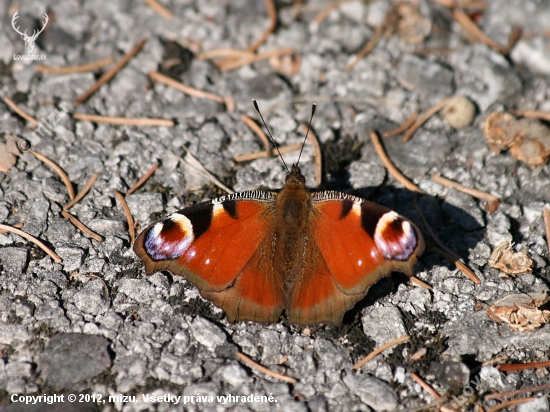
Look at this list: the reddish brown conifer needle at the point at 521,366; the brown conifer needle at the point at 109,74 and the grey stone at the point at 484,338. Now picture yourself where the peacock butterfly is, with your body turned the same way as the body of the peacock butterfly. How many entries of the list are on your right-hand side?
2

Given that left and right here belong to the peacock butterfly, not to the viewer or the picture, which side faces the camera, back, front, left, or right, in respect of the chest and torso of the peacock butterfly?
back

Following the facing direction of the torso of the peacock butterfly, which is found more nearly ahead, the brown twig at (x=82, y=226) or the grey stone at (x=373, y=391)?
the brown twig

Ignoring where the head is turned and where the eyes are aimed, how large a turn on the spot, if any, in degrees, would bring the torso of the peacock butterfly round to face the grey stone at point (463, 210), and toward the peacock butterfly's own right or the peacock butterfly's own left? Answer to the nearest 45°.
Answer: approximately 45° to the peacock butterfly's own right

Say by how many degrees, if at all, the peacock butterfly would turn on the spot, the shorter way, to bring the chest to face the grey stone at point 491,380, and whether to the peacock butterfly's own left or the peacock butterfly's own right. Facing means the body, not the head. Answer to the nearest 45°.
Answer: approximately 90° to the peacock butterfly's own right

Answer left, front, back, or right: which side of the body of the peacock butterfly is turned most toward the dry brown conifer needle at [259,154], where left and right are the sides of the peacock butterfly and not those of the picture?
front

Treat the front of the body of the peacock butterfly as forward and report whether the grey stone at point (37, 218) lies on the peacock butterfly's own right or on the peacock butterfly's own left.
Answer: on the peacock butterfly's own left

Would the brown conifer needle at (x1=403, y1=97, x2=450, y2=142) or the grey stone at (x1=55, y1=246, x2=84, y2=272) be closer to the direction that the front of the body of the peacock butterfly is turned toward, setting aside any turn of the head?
the brown conifer needle

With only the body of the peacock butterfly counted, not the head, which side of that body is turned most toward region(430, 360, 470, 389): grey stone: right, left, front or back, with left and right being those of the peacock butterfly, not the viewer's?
back

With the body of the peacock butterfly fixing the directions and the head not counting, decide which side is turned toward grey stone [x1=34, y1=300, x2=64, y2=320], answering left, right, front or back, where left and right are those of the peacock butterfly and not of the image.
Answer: left

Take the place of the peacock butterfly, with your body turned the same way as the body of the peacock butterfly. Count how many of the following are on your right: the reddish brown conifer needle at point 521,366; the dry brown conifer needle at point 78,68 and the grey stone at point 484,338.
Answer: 2

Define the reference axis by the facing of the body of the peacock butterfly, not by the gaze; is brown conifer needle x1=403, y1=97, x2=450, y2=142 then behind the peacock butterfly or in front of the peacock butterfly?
in front

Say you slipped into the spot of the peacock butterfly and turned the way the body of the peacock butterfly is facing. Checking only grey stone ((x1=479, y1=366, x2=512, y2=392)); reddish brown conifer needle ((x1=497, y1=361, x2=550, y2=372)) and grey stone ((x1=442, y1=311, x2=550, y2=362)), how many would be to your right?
3

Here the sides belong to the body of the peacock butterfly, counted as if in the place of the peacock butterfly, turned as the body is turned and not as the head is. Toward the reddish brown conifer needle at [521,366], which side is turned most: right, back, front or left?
right
